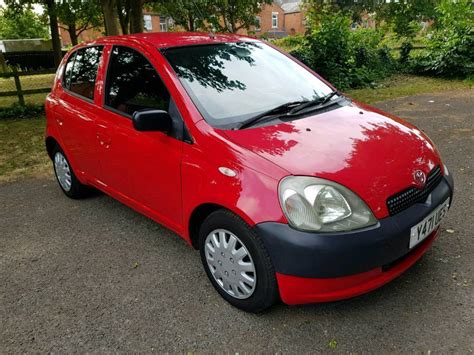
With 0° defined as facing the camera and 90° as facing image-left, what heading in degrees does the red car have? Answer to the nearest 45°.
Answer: approximately 315°

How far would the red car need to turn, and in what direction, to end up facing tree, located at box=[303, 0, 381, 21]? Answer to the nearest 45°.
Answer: approximately 135° to its left

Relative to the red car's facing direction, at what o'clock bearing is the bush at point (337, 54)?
The bush is roughly at 8 o'clock from the red car.

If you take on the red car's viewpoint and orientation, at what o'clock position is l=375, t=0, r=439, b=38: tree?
The tree is roughly at 8 o'clock from the red car.

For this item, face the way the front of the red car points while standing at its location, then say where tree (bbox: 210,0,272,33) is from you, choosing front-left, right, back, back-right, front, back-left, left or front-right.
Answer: back-left

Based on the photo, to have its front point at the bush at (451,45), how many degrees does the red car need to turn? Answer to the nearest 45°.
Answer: approximately 90° to its left

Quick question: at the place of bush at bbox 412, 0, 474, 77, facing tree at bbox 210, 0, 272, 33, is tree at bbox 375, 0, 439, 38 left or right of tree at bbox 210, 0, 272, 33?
right
